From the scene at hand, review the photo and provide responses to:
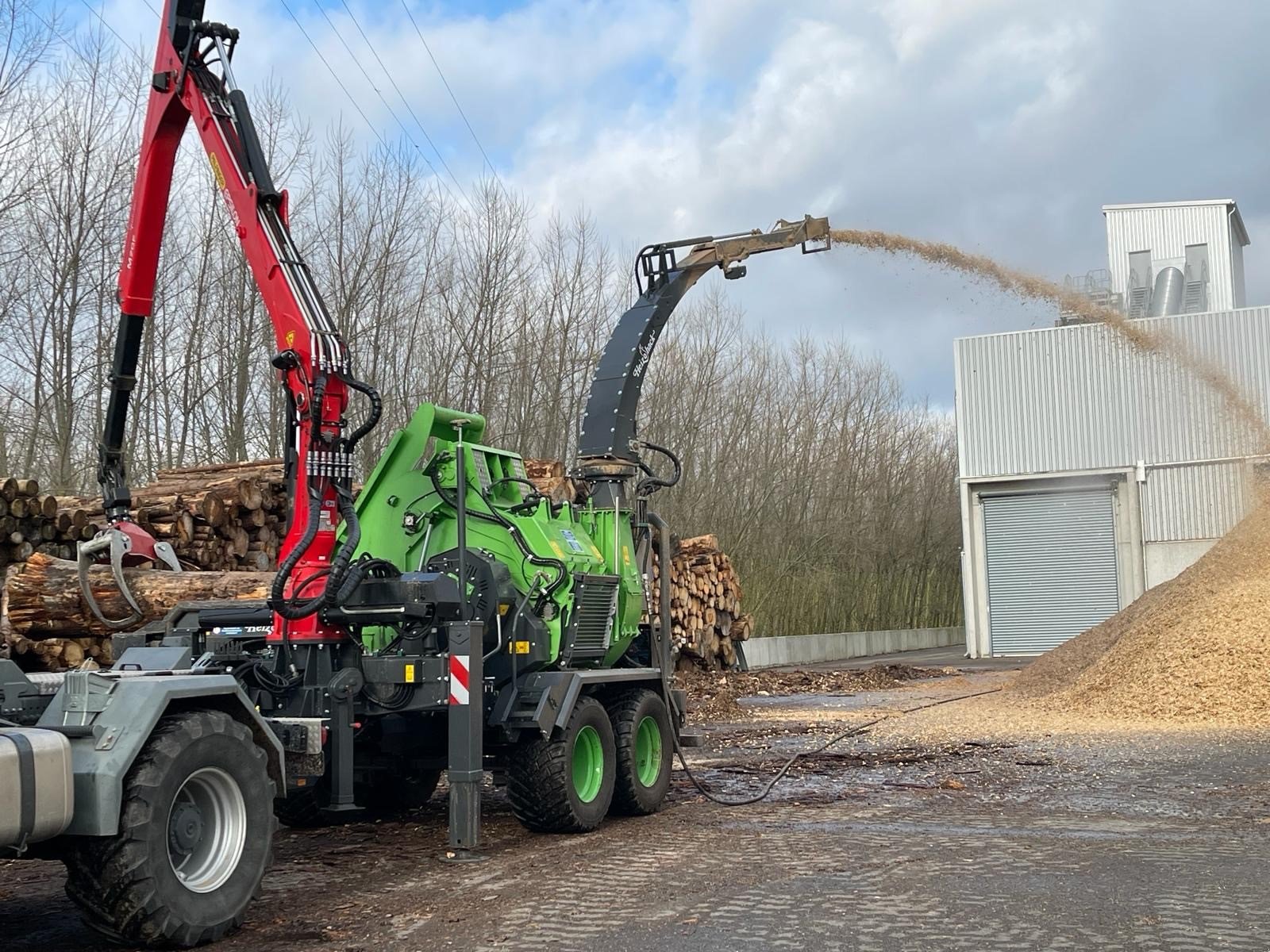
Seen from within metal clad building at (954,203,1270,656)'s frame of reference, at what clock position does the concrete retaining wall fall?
The concrete retaining wall is roughly at 2 o'clock from the metal clad building.

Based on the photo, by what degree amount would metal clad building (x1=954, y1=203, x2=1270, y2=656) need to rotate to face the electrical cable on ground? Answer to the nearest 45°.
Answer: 0° — it already faces it

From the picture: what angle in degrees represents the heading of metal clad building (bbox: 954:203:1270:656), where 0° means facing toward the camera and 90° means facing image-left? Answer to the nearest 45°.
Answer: approximately 0°

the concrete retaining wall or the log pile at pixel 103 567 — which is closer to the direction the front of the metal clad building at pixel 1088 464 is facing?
the log pile
